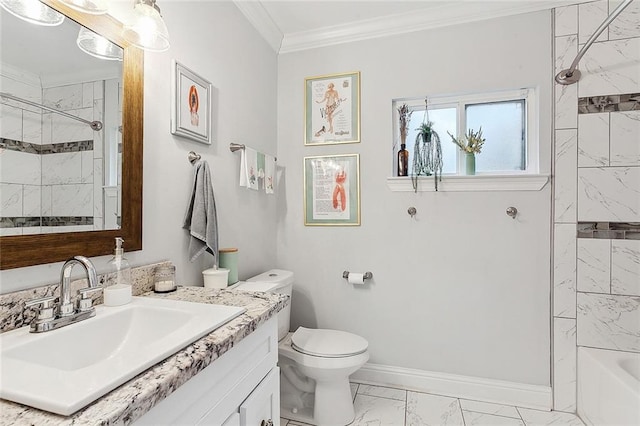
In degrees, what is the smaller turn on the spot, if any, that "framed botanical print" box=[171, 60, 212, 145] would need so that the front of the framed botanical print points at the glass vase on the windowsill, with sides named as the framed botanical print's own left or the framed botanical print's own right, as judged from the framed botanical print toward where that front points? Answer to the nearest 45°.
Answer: approximately 45° to the framed botanical print's own left

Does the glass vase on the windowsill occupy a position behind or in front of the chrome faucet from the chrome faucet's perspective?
in front

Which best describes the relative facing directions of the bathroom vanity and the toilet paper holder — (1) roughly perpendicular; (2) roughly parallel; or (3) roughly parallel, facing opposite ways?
roughly perpendicular

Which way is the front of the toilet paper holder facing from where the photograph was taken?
facing the viewer

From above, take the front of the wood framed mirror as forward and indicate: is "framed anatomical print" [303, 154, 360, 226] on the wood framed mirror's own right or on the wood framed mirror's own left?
on the wood framed mirror's own left

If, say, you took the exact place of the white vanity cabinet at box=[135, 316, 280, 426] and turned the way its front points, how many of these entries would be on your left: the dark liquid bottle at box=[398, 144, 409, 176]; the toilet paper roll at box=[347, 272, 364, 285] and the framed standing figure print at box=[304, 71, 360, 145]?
3

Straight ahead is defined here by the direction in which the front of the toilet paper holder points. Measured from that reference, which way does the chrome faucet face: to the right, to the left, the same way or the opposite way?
to the left

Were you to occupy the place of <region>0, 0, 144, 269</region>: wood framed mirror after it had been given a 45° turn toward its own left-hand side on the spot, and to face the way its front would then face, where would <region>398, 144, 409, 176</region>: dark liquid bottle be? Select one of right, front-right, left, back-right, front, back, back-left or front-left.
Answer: front

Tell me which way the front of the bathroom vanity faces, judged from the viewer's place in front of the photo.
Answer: facing the viewer and to the right of the viewer

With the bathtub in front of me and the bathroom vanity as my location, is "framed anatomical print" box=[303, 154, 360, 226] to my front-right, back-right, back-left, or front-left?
front-left
